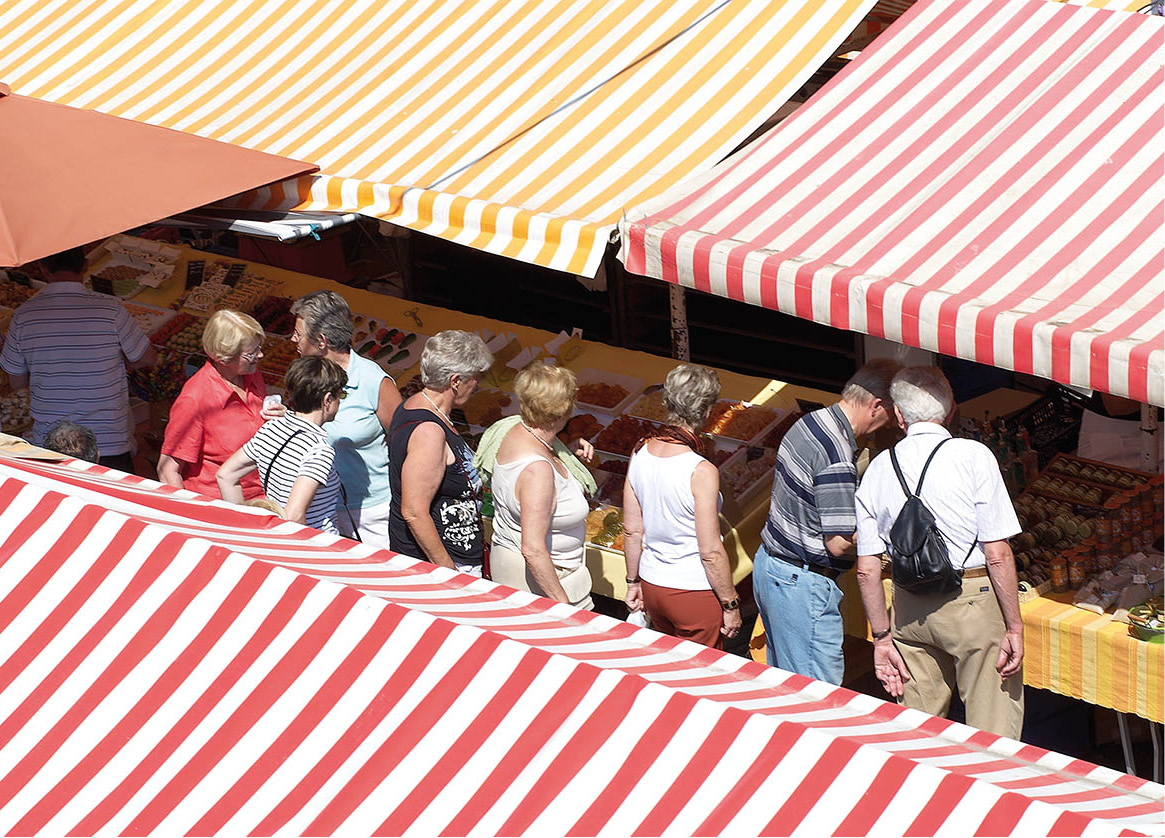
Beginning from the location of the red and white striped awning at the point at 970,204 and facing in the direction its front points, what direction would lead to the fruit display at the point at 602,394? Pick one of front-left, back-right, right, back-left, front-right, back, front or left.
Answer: right

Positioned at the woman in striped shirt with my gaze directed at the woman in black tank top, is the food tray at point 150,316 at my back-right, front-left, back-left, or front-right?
back-left

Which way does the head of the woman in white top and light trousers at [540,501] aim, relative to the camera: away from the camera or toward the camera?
away from the camera

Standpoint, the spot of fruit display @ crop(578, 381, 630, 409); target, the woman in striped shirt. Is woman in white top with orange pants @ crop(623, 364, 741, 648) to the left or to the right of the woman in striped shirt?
left
